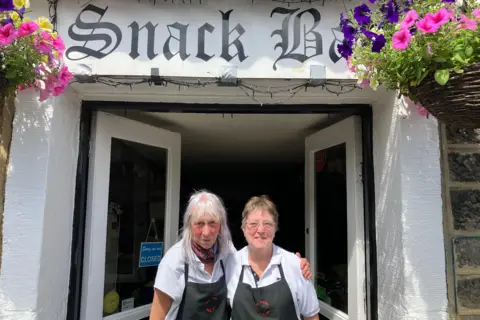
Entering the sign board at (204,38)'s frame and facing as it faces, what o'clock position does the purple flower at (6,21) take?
The purple flower is roughly at 2 o'clock from the sign board.

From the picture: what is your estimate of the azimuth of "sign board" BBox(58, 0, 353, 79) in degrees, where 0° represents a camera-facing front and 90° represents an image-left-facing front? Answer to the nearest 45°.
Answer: approximately 0°

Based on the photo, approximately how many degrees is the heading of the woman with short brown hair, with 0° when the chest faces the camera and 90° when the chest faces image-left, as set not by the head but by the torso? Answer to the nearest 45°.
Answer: approximately 0°

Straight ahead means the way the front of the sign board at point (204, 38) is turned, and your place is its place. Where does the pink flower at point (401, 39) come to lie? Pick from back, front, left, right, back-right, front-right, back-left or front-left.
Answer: front-left

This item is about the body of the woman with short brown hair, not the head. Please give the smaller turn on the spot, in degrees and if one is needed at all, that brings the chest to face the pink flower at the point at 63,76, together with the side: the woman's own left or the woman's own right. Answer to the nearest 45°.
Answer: approximately 90° to the woman's own right

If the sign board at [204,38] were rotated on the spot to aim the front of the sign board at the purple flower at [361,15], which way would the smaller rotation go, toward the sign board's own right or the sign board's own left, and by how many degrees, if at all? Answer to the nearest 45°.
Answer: approximately 45° to the sign board's own left

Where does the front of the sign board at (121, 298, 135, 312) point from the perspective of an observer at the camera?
facing the viewer and to the right of the viewer

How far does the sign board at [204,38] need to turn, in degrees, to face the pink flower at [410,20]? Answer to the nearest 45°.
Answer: approximately 45° to its left

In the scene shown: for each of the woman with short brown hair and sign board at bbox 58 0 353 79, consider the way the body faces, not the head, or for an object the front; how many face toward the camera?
2
